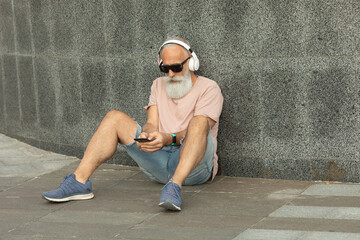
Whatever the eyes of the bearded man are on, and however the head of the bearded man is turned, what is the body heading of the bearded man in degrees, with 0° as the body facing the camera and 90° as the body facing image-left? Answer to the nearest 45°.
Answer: approximately 45°

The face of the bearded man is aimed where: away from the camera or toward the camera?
toward the camera
